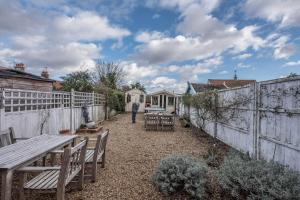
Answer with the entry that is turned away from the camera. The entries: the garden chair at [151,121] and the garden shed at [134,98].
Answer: the garden chair

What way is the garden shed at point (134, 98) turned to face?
toward the camera

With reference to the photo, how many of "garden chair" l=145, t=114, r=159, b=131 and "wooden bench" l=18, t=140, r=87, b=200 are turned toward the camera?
0

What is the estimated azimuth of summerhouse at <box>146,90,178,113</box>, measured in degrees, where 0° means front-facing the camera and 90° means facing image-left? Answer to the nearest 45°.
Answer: approximately 0°

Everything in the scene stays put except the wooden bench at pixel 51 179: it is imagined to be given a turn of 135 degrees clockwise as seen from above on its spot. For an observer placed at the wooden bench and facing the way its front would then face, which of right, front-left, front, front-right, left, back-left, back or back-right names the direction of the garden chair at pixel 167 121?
front-left

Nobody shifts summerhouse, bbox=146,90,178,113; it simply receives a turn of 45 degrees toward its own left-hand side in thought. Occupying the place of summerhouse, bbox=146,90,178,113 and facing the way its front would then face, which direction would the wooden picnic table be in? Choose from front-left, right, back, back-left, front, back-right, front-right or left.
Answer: front-right

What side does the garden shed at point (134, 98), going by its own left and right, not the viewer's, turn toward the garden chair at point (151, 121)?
front

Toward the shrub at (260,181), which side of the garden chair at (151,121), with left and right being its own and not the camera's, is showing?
back

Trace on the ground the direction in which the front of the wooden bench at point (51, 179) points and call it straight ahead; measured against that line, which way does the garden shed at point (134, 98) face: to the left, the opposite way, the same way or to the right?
to the left

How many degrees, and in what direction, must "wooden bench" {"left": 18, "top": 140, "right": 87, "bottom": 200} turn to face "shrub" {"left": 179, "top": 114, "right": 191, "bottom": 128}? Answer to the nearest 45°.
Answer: approximately 90° to its right

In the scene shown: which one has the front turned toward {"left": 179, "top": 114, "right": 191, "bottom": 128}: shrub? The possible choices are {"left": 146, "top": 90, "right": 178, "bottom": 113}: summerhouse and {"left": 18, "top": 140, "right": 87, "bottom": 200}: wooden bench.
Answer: the summerhouse

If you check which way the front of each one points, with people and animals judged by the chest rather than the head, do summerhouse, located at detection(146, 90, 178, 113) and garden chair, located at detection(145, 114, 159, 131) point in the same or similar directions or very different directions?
very different directions

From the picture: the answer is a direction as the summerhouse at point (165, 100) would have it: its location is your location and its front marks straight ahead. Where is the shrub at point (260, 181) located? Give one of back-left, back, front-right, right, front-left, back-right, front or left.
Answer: front

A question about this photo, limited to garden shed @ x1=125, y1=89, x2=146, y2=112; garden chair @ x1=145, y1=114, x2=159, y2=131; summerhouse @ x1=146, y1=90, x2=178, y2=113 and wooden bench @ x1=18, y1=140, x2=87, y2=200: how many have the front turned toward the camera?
2

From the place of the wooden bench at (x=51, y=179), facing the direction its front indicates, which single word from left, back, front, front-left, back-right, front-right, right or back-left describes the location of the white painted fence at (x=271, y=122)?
back-right

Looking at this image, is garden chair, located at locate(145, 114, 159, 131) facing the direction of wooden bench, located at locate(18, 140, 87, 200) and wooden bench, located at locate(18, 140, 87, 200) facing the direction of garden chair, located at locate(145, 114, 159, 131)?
no

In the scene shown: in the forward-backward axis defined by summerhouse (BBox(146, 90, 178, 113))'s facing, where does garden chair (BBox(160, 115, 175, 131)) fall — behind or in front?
in front

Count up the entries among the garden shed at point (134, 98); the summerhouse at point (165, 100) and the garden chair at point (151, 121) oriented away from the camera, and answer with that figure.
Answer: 1

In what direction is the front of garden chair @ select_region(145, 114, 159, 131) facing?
away from the camera
